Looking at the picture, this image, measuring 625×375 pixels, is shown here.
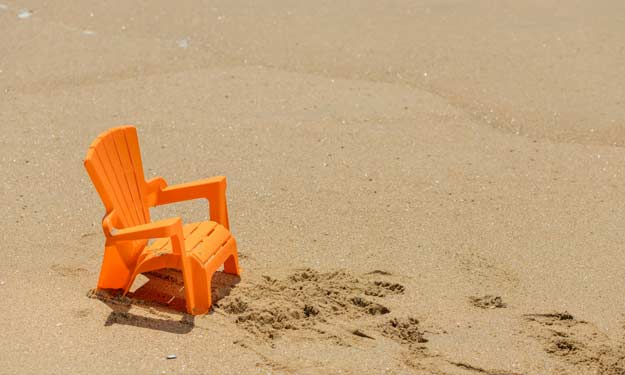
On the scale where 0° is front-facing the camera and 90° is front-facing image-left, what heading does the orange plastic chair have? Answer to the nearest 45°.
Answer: approximately 315°
